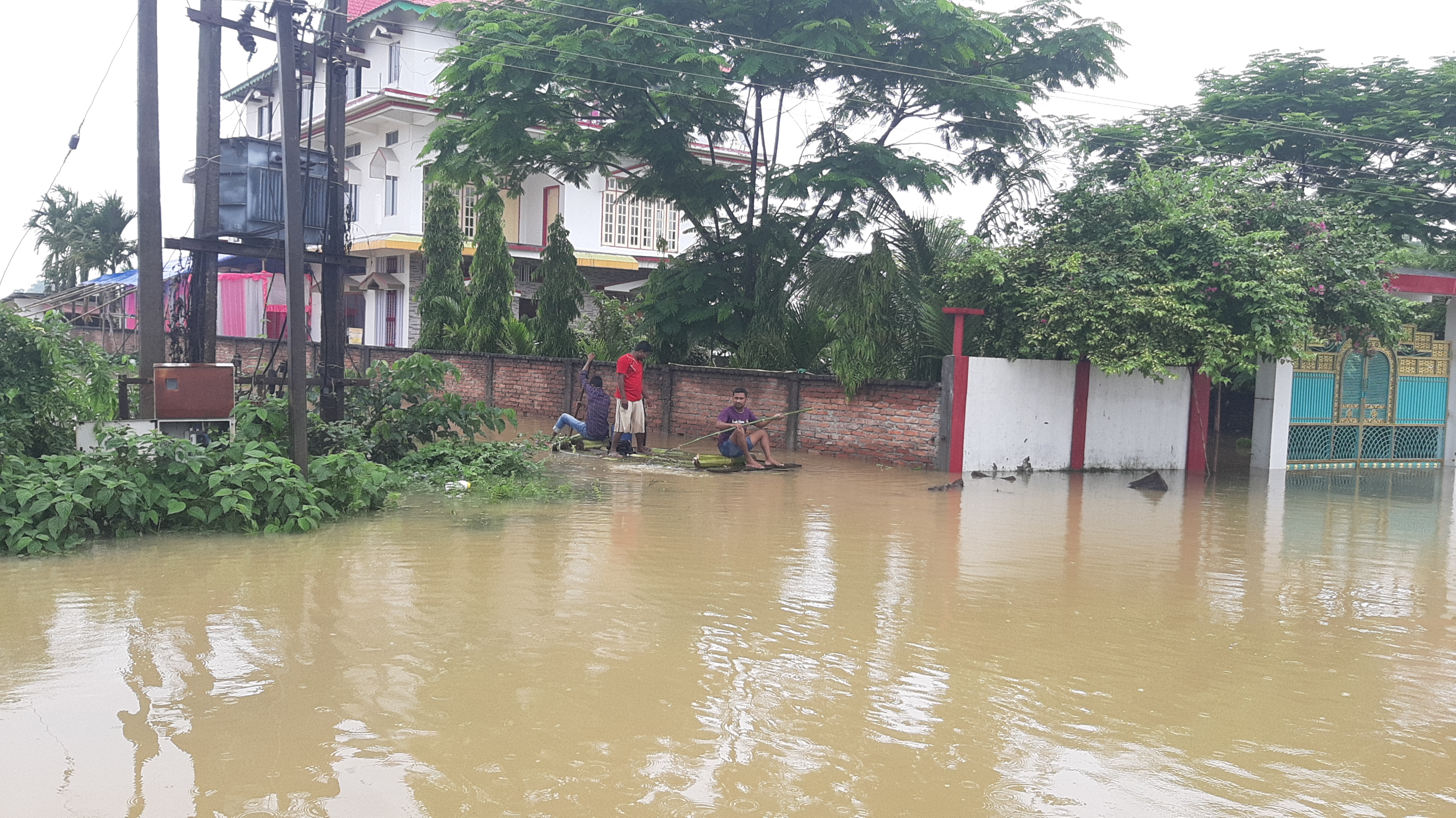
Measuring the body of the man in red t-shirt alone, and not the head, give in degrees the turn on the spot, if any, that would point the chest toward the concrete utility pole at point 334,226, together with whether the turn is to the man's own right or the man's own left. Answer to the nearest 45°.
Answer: approximately 90° to the man's own right

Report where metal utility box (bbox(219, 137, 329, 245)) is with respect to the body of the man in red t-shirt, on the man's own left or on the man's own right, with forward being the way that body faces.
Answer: on the man's own right

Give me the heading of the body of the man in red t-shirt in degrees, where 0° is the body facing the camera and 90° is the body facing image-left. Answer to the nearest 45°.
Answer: approximately 315°

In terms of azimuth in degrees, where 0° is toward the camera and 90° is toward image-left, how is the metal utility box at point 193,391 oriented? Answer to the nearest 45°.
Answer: approximately 0°

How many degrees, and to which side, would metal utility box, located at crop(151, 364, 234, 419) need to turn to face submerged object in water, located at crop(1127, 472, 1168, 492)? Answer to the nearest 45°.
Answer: approximately 90° to its left
